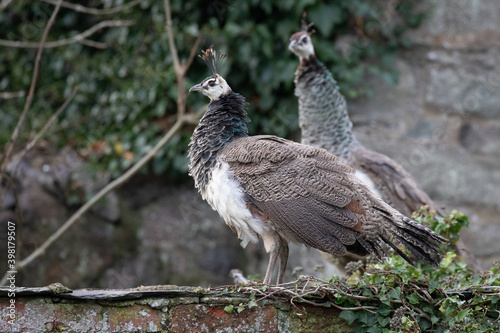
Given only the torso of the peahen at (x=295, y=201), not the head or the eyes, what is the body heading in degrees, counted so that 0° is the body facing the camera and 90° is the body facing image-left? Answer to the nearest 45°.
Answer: approximately 90°

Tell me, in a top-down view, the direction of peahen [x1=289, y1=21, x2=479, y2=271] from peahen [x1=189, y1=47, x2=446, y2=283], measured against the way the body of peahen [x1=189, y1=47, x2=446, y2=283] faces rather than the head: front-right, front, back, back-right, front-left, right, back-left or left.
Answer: right
